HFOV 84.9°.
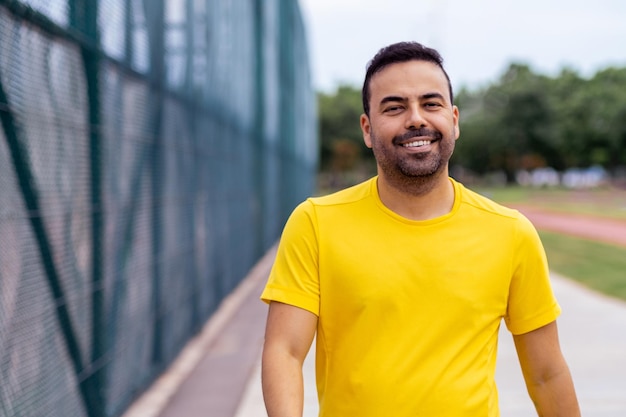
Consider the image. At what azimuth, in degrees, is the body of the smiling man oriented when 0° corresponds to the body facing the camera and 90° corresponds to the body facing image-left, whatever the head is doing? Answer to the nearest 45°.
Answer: approximately 0°
